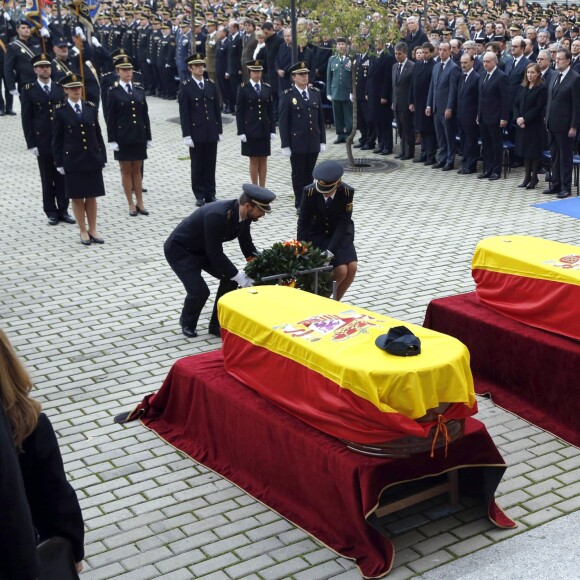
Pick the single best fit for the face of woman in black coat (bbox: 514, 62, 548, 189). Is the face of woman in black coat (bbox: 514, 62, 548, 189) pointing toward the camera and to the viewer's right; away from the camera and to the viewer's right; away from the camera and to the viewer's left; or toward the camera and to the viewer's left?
toward the camera and to the viewer's left

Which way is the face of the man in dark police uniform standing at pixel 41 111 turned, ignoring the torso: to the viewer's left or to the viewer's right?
to the viewer's right

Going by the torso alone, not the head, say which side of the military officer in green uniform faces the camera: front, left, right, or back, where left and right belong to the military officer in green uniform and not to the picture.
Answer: front

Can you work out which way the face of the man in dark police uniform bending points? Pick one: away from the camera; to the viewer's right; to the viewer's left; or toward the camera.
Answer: to the viewer's right

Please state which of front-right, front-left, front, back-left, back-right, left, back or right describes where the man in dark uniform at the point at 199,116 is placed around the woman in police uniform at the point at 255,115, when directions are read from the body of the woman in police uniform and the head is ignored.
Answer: right

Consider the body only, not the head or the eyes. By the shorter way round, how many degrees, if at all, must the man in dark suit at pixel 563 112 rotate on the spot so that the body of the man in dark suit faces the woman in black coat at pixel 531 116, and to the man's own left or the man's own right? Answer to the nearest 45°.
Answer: approximately 90° to the man's own right

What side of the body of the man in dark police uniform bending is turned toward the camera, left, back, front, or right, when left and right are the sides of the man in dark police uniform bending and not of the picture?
right

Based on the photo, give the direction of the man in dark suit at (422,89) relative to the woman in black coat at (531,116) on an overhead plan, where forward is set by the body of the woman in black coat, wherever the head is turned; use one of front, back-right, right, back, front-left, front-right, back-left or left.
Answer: right

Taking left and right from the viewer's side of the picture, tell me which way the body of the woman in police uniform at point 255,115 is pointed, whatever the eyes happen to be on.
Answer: facing the viewer

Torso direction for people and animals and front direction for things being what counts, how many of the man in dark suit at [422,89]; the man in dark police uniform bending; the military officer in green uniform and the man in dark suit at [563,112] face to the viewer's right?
1

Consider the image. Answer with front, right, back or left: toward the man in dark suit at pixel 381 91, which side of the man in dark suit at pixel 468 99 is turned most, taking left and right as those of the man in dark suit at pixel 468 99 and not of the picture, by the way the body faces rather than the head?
right

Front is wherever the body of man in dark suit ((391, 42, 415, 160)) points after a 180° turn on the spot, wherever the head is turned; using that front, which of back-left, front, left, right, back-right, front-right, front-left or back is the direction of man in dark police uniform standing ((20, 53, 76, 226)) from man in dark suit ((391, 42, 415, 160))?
back

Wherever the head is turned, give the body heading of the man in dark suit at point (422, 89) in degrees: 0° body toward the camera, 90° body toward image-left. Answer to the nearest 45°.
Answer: approximately 45°

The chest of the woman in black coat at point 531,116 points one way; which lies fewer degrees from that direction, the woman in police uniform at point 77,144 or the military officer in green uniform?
the woman in police uniform

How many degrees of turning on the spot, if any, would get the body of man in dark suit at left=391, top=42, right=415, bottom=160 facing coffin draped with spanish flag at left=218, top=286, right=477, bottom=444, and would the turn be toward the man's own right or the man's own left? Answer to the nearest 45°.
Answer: approximately 45° to the man's own left

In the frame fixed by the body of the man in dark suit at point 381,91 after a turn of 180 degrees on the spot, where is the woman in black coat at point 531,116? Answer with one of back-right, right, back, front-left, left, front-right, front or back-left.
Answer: right

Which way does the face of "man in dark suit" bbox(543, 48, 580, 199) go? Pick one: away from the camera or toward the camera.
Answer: toward the camera
